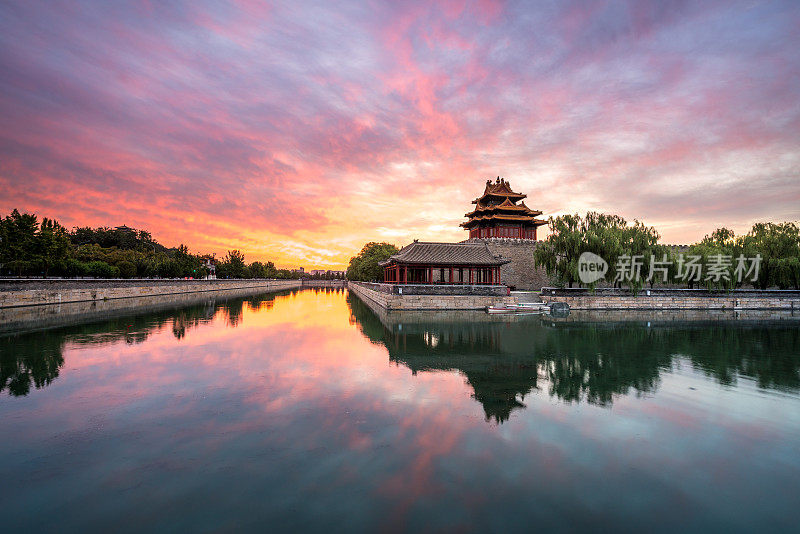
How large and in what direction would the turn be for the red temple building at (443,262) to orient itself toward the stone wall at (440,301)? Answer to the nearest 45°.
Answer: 0° — it already faces it

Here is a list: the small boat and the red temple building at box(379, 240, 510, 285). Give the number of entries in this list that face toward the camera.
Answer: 1

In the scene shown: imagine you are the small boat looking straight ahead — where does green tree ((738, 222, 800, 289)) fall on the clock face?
The green tree is roughly at 5 o'clock from the small boat.

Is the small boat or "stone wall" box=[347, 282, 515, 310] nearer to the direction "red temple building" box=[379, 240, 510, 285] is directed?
the stone wall

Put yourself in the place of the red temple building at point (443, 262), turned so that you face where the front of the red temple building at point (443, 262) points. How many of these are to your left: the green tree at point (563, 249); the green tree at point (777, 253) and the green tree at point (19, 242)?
2

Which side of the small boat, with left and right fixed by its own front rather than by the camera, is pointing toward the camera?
left

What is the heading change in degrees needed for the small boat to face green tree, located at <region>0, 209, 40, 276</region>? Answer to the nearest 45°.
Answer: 0° — it already faces it

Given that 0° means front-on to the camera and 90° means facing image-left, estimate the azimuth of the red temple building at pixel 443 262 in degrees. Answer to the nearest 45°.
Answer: approximately 0°

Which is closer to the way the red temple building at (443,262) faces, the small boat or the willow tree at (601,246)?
the small boat

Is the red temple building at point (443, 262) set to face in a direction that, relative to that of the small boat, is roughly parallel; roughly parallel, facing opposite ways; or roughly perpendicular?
roughly perpendicular

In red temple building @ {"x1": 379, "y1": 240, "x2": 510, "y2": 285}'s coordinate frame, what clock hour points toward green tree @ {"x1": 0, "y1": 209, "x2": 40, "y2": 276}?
The green tree is roughly at 3 o'clock from the red temple building.

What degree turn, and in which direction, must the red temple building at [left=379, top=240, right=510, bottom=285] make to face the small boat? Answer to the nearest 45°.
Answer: approximately 45° to its left
